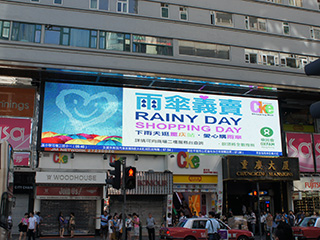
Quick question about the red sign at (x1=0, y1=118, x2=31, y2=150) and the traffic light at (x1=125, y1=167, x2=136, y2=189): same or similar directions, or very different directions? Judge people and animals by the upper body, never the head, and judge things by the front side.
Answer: same or similar directions

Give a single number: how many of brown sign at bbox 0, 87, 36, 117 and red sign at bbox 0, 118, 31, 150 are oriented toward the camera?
2

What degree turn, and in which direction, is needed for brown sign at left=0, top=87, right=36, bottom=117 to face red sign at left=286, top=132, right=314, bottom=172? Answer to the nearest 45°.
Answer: approximately 90° to its left

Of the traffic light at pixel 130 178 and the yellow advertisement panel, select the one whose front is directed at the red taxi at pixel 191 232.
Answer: the yellow advertisement panel

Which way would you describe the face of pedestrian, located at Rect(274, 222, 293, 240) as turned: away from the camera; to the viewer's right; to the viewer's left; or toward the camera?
away from the camera

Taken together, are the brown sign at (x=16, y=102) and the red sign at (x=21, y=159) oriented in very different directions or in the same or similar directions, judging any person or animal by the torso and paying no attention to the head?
same or similar directions

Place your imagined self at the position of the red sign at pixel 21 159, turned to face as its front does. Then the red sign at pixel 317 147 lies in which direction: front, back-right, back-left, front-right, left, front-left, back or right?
left

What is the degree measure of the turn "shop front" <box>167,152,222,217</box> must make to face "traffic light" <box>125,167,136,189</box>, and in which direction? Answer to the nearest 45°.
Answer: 0° — it already faces it

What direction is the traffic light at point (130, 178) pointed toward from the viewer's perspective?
toward the camera

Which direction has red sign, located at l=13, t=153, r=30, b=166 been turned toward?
toward the camera

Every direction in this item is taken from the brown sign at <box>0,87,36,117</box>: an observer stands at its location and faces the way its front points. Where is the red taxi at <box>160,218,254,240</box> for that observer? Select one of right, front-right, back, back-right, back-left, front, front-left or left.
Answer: front-left

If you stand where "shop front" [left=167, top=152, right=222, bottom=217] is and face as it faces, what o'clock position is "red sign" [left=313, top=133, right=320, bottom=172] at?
The red sign is roughly at 8 o'clock from the shop front.

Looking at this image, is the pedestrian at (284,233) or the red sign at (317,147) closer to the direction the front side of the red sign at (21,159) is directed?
the pedestrian

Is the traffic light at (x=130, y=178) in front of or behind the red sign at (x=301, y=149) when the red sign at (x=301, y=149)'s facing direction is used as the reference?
in front

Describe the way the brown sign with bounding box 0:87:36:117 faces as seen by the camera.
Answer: facing the viewer
